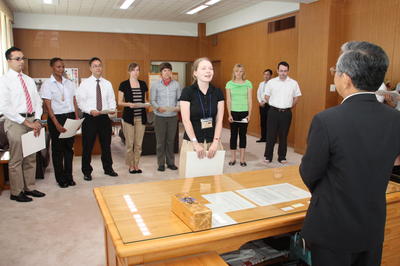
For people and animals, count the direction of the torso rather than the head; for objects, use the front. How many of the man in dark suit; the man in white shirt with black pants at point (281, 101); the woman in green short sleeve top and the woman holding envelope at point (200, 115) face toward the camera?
3

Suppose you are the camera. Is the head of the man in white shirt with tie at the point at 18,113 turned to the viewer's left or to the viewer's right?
to the viewer's right

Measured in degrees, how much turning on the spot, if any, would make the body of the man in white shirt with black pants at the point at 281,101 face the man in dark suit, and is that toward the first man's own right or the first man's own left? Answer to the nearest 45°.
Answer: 0° — they already face them

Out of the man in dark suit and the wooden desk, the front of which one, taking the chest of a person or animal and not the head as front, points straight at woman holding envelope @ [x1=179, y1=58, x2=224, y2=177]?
the man in dark suit

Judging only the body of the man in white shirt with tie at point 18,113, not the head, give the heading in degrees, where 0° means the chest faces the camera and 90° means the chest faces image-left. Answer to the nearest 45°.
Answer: approximately 315°

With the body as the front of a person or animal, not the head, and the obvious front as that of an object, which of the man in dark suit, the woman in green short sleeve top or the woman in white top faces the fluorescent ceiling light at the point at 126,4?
the man in dark suit

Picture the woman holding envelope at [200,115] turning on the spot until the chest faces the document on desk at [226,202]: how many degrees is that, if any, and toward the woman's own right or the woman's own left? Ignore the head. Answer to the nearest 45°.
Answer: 0° — they already face it

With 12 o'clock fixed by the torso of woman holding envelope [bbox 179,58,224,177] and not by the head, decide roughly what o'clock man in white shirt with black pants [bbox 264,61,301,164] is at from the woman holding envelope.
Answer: The man in white shirt with black pants is roughly at 7 o'clock from the woman holding envelope.

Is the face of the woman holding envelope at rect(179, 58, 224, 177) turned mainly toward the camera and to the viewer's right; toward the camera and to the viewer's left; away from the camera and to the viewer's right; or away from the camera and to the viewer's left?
toward the camera and to the viewer's right
